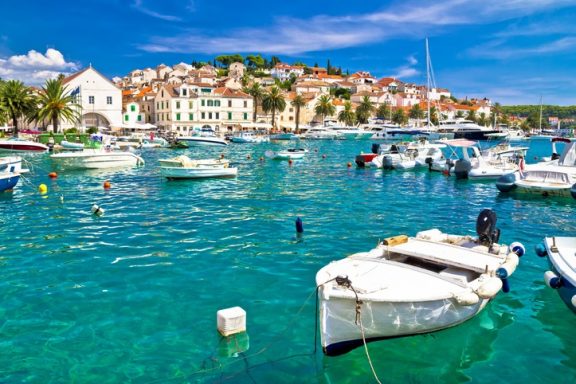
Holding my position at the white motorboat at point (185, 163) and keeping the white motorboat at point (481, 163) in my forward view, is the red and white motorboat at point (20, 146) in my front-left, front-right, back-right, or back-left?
back-left

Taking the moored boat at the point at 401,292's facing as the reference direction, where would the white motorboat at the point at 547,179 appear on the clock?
The white motorboat is roughly at 5 o'clock from the moored boat.

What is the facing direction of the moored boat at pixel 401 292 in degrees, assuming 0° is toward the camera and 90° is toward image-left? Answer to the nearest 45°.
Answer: approximately 45°

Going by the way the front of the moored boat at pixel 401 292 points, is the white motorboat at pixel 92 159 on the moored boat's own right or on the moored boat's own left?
on the moored boat's own right

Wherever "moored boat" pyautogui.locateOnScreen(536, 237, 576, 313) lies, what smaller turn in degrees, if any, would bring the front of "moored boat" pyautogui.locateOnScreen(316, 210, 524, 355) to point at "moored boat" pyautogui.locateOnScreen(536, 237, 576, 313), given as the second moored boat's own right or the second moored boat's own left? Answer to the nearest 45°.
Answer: approximately 180°

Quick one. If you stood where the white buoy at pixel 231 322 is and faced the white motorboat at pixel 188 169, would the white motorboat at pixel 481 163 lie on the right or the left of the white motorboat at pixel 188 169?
right

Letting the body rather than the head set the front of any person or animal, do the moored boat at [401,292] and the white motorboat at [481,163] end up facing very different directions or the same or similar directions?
very different directions

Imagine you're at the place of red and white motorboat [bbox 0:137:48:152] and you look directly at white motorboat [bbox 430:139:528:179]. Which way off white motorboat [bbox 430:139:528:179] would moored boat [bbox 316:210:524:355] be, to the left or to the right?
right

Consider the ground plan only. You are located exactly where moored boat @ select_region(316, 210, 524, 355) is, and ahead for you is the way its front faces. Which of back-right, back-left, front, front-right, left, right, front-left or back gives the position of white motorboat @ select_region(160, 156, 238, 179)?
right
